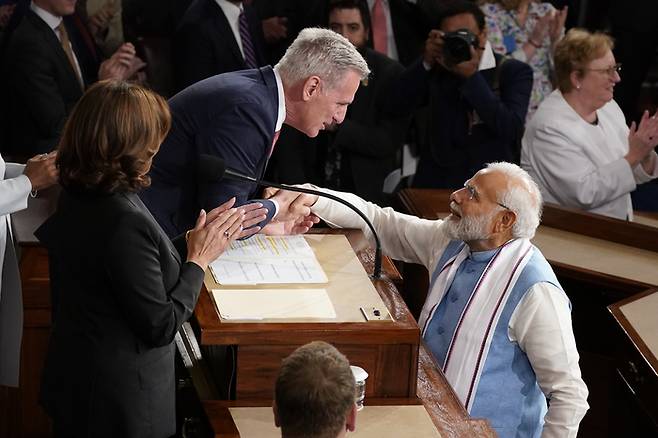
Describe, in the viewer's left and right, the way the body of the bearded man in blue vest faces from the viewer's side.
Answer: facing the viewer and to the left of the viewer

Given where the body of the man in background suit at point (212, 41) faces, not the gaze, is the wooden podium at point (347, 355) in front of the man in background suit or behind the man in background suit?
in front

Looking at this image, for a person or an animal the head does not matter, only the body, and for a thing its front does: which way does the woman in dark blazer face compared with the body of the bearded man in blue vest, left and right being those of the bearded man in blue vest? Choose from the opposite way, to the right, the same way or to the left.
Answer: the opposite way

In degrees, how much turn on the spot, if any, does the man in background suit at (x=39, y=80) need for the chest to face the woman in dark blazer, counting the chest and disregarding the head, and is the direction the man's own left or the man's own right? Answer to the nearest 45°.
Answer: approximately 45° to the man's own right

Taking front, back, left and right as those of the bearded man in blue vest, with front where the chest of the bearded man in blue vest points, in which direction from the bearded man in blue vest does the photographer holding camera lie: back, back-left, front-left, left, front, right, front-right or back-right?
back-right

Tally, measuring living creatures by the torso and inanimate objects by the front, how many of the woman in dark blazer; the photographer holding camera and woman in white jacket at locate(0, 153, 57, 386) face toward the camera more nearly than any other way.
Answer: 1

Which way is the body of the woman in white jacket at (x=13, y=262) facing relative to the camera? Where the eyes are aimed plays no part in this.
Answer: to the viewer's right

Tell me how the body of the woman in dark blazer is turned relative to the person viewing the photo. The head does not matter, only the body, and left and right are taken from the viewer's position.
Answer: facing away from the viewer and to the right of the viewer

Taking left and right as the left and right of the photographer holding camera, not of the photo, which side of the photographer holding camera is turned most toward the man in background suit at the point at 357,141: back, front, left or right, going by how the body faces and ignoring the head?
right

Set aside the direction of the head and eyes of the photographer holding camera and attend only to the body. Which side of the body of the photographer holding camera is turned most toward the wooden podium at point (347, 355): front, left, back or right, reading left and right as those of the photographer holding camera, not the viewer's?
front

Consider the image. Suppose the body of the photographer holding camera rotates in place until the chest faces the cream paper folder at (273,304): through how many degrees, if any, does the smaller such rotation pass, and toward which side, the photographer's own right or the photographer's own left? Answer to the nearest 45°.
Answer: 0° — they already face it

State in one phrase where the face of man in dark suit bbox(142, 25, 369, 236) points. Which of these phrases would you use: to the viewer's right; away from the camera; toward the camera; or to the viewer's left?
to the viewer's right

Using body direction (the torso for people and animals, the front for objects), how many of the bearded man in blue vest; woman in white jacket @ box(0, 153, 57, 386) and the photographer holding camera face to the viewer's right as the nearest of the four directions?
1

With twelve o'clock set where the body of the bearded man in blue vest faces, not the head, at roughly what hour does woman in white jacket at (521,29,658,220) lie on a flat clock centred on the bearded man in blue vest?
The woman in white jacket is roughly at 5 o'clock from the bearded man in blue vest.
